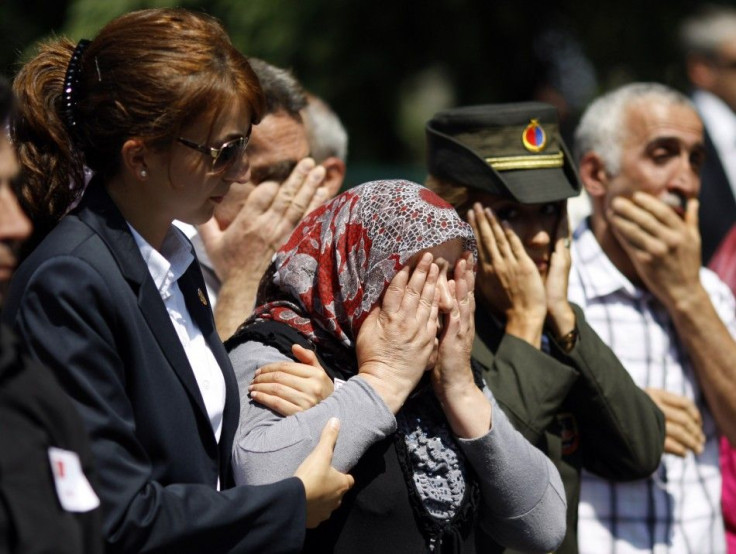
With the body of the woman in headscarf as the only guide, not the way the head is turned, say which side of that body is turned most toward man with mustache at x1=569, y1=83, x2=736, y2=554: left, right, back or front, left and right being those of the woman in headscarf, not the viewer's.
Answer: left

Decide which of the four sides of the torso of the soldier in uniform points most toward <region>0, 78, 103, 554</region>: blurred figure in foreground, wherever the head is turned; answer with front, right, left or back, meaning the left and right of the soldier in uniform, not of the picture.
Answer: right

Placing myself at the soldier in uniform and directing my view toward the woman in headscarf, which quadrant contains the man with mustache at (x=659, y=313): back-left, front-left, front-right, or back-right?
back-left

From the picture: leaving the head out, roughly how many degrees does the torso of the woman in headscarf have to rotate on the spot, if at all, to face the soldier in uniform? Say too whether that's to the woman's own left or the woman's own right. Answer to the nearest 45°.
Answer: approximately 90° to the woman's own left

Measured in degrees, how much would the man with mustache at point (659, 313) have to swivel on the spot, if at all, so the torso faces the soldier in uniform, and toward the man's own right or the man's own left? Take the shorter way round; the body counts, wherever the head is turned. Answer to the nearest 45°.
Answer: approximately 90° to the man's own right

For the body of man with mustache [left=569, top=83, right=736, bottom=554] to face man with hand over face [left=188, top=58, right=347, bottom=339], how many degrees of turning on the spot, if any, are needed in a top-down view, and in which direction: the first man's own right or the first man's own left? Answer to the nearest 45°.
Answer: approximately 135° to the first man's own right

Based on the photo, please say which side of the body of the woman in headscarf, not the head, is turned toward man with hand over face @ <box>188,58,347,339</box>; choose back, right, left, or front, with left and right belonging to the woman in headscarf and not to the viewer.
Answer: back
